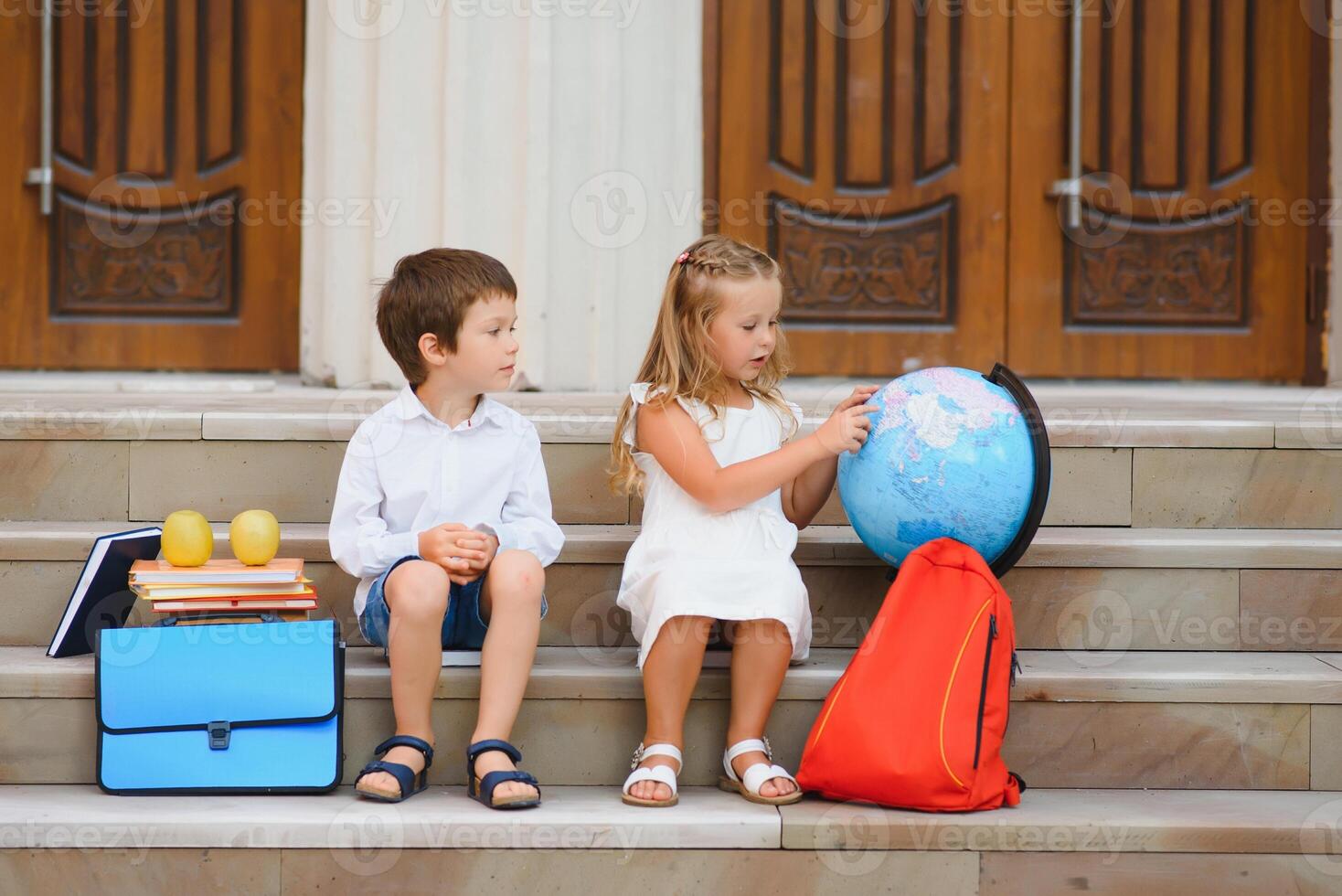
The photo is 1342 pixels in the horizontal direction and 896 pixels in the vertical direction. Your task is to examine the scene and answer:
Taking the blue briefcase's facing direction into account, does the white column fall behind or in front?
behind

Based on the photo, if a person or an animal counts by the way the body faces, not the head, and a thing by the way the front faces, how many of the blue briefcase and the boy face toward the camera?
2

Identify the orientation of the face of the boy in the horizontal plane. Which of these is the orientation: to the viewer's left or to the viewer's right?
to the viewer's right

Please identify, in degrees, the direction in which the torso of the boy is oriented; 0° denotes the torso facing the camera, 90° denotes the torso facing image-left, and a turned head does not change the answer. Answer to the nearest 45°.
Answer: approximately 0°

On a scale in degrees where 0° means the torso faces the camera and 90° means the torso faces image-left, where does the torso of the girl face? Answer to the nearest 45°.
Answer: approximately 315°

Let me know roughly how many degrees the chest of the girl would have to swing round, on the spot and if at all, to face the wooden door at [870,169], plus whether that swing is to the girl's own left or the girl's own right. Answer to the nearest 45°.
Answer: approximately 135° to the girl's own left

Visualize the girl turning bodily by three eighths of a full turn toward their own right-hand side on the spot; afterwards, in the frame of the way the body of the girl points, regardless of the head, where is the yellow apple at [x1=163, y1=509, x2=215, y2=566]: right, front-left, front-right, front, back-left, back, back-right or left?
front

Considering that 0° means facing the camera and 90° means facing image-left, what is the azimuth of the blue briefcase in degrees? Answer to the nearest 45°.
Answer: approximately 0°
